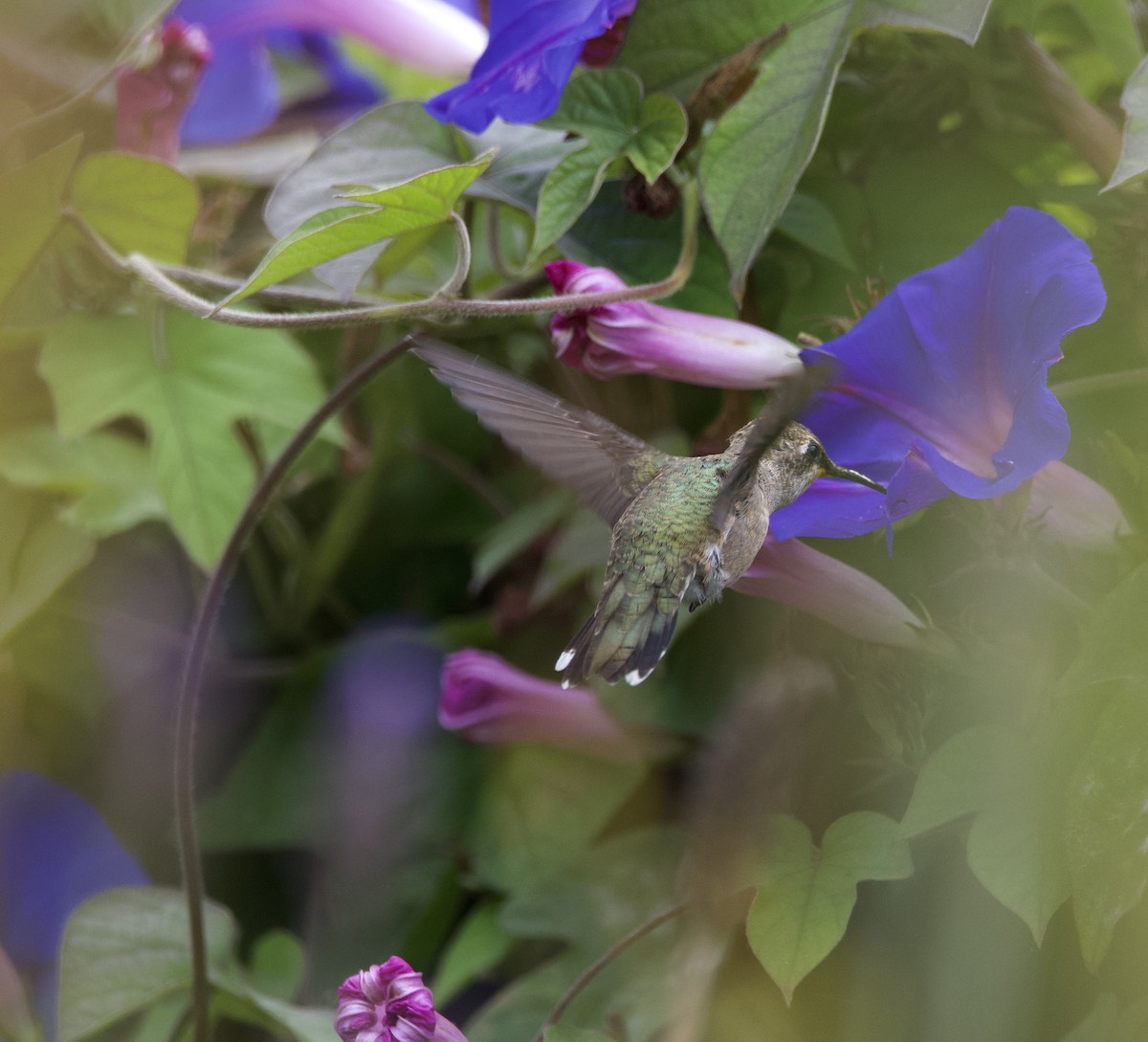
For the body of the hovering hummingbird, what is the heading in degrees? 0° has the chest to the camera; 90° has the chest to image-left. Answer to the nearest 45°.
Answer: approximately 225°
